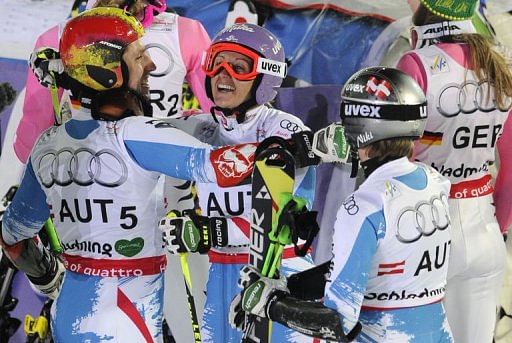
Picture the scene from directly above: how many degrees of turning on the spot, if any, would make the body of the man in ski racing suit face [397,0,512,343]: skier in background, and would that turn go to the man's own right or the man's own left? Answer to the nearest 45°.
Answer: approximately 45° to the man's own right

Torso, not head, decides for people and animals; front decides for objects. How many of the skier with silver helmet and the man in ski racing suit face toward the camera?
0

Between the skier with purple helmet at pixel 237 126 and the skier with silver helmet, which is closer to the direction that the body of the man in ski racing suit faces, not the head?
the skier with purple helmet

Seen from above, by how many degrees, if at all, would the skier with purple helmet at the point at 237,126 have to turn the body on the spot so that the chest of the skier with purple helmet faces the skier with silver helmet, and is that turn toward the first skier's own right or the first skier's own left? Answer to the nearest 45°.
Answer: approximately 90° to the first skier's own left

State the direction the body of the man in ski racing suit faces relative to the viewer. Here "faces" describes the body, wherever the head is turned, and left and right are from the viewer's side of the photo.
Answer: facing away from the viewer and to the right of the viewer

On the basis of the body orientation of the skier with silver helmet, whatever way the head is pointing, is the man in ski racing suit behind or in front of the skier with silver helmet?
in front

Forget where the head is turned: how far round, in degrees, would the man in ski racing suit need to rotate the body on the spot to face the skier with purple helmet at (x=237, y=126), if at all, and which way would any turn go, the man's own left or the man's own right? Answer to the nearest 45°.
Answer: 0° — they already face them

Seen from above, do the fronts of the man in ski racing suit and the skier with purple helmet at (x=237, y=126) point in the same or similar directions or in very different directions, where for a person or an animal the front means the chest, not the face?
very different directions

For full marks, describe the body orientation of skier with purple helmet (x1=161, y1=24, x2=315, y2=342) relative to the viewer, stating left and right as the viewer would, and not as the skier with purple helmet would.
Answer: facing the viewer and to the left of the viewer

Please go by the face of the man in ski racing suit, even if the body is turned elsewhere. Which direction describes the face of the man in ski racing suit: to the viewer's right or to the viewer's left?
to the viewer's right

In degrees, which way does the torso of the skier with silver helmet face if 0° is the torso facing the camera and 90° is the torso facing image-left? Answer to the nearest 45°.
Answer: approximately 135°

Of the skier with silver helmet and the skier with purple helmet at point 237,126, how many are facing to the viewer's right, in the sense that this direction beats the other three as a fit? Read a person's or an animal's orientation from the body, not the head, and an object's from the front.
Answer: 0

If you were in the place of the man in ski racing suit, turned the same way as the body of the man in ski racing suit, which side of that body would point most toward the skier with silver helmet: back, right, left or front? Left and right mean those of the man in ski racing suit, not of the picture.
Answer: right
